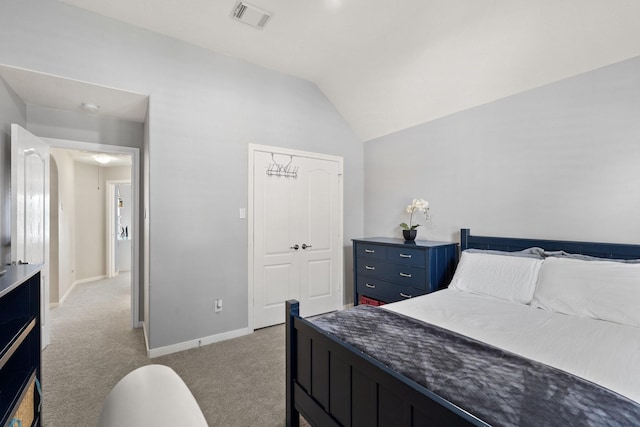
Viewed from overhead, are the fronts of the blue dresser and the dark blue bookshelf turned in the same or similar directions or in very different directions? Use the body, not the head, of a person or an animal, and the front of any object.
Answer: very different directions

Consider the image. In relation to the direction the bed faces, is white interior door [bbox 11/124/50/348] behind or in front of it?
in front

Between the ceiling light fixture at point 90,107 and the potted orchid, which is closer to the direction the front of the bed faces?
the ceiling light fixture

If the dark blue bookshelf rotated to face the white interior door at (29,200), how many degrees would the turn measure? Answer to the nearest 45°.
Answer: approximately 90° to its left

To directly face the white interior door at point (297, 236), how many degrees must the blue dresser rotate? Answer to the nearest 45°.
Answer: approximately 45° to its right

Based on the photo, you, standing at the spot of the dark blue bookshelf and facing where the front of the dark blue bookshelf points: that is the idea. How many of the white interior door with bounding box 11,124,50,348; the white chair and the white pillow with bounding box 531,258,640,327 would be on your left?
1

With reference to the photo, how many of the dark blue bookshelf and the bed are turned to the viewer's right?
1

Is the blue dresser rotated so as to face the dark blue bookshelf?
yes

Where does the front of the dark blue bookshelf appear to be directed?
to the viewer's right

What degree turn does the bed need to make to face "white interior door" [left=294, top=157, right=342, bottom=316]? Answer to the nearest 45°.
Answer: approximately 90° to its right

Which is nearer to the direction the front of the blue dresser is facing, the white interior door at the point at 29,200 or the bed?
the white interior door
